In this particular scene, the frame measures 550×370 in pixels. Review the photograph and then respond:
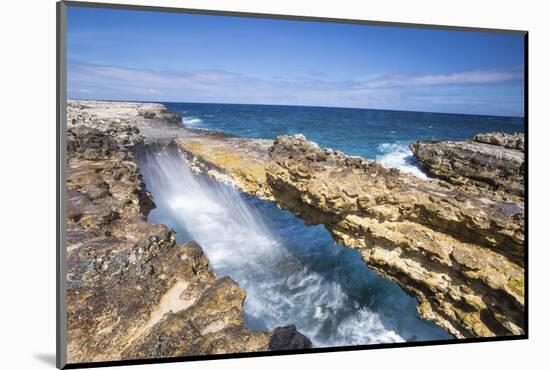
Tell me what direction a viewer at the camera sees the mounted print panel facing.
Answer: facing the viewer and to the right of the viewer
